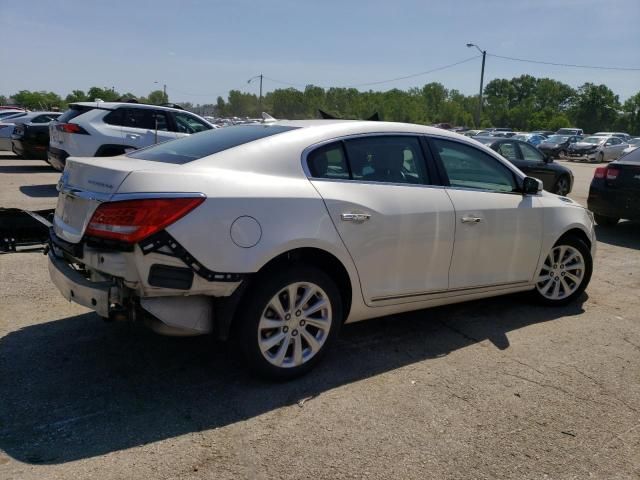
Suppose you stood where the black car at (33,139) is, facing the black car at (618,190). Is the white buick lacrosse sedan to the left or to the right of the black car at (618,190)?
right

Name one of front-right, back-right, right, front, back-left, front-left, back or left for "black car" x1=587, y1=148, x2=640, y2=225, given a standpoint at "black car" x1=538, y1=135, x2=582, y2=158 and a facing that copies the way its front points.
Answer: front-left

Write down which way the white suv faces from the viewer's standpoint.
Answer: facing away from the viewer and to the right of the viewer

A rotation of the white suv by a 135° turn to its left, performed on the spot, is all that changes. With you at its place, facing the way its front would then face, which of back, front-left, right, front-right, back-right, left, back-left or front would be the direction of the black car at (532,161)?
back

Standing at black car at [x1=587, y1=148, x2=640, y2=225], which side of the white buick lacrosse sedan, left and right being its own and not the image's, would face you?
front

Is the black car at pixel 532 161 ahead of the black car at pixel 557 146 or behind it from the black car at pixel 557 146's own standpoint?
ahead

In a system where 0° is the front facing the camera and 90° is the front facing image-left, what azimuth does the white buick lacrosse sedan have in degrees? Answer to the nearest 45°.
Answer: approximately 225°

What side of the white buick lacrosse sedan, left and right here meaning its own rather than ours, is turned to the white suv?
left

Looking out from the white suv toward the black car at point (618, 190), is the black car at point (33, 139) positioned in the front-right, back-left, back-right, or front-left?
back-left

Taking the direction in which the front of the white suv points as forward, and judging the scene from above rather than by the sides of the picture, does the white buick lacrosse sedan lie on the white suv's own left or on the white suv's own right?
on the white suv's own right

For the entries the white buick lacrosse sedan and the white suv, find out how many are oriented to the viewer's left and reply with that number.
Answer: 0

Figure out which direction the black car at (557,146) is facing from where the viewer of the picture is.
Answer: facing the viewer and to the left of the viewer
